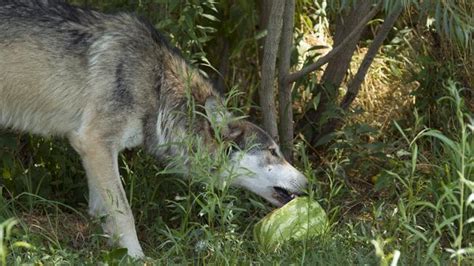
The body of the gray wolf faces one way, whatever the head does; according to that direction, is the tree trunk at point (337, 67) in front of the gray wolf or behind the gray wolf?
in front

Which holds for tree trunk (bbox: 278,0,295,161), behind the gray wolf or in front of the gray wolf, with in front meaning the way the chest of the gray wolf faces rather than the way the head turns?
in front

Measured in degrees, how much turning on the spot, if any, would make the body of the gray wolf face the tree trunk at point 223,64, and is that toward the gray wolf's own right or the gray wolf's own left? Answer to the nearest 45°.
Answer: approximately 45° to the gray wolf's own left

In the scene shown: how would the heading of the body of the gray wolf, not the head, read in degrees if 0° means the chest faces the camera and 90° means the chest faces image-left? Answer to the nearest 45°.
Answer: approximately 270°
